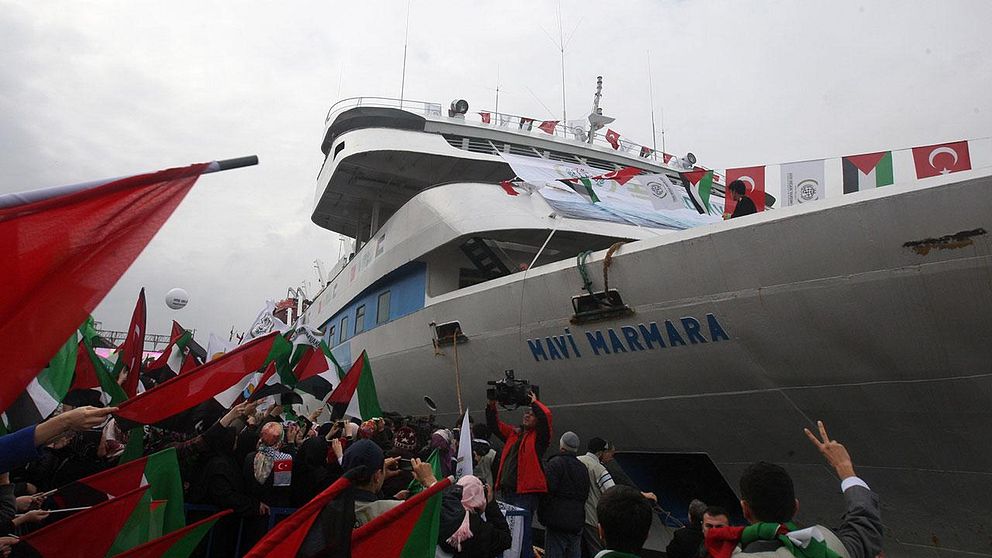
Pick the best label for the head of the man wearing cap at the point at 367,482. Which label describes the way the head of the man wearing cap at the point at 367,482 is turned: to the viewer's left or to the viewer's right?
to the viewer's right

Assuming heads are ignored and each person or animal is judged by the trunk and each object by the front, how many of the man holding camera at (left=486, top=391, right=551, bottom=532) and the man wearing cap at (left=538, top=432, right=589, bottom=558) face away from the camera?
1

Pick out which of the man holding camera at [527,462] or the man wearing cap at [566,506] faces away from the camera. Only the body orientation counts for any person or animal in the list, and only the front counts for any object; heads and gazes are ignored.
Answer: the man wearing cap

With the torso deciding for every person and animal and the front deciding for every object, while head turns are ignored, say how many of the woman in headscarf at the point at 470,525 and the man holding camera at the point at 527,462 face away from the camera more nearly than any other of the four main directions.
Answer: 1

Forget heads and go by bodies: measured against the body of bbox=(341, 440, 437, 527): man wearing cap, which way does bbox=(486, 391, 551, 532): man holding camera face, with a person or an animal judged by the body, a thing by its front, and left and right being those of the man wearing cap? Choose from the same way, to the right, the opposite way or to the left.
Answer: the opposite way

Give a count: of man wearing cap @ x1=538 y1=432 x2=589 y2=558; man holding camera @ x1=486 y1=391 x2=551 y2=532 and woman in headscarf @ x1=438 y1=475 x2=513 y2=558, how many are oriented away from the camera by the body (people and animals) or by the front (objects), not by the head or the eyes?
2

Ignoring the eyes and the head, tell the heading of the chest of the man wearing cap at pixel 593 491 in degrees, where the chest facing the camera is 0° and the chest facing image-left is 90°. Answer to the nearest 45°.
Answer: approximately 225°

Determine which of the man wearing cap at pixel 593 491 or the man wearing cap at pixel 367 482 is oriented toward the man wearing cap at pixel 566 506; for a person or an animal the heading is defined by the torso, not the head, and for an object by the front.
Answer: the man wearing cap at pixel 367 482

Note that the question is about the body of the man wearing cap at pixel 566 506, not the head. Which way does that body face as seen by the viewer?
away from the camera

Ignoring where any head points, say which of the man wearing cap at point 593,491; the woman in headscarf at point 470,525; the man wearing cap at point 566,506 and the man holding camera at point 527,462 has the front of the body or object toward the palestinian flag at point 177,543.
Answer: the man holding camera

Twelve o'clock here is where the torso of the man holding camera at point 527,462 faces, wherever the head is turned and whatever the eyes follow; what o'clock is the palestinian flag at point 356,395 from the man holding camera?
The palestinian flag is roughly at 3 o'clock from the man holding camera.
